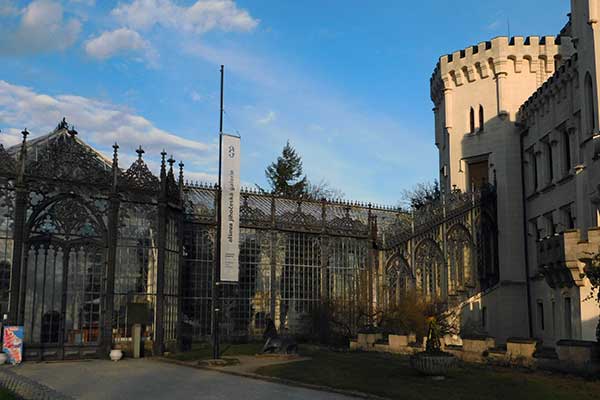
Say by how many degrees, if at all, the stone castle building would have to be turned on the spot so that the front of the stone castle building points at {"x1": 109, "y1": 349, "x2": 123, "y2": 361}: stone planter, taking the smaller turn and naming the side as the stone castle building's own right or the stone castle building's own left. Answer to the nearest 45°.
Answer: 0° — it already faces it

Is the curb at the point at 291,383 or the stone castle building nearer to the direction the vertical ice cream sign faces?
the curb

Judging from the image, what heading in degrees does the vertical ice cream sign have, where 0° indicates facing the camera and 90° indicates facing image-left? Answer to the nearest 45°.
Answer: approximately 0°

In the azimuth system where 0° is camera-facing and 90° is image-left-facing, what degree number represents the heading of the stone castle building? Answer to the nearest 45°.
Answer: approximately 45°

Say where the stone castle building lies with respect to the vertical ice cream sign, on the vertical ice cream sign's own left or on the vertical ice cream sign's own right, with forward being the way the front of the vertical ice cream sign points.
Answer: on the vertical ice cream sign's own left

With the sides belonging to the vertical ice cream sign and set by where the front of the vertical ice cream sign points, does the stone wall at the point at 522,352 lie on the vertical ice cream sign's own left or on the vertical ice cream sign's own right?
on the vertical ice cream sign's own left
